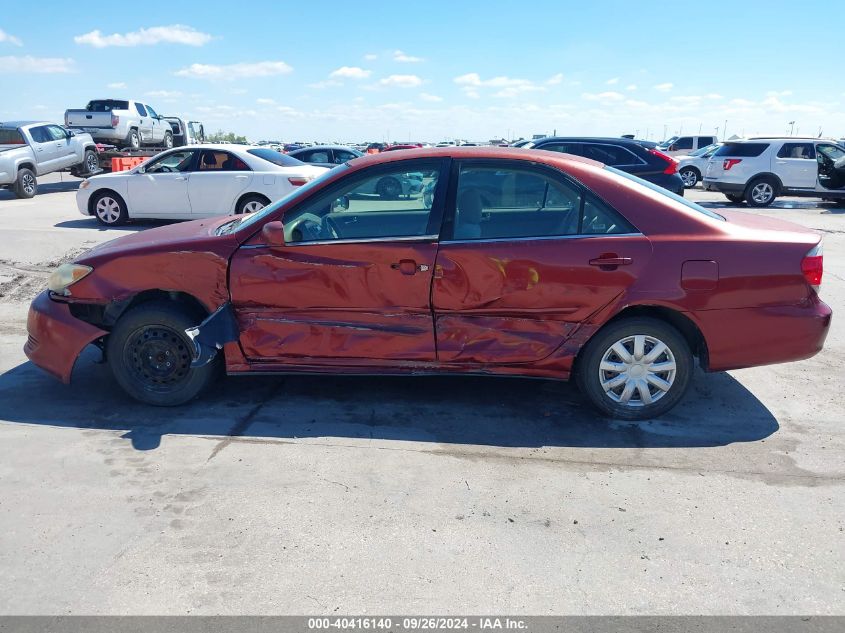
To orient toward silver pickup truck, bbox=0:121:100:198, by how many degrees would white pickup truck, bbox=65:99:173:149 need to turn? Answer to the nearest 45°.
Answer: approximately 135° to its right

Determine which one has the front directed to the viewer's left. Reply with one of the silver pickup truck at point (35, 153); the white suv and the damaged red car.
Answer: the damaged red car

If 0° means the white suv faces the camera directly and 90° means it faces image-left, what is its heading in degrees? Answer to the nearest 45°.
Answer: approximately 225°

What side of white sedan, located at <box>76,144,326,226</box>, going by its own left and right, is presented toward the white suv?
back

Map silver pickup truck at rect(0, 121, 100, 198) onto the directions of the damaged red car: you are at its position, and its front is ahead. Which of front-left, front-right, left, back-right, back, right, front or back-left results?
front-right

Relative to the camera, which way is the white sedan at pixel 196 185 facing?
to the viewer's left

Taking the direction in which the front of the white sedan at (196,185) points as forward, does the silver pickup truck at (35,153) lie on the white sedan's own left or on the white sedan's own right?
on the white sedan's own right

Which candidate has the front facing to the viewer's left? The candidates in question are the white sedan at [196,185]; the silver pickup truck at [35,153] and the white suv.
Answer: the white sedan

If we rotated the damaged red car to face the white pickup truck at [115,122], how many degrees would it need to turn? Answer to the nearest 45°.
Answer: approximately 45° to its right

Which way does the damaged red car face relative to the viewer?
to the viewer's left

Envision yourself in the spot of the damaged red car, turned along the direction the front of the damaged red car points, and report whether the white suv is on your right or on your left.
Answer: on your right
